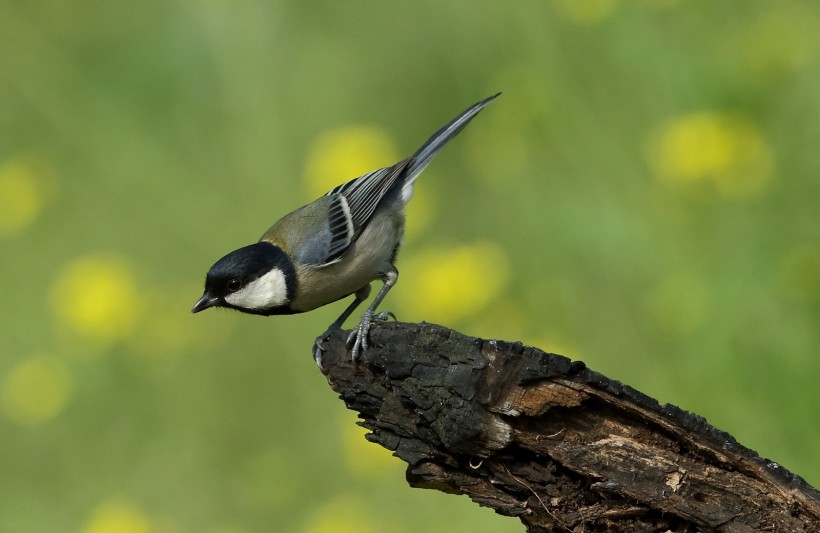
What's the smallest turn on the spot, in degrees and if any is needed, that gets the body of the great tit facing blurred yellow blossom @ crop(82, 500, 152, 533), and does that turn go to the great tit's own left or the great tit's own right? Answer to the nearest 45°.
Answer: approximately 90° to the great tit's own right

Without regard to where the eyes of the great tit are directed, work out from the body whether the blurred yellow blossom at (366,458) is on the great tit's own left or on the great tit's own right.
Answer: on the great tit's own right

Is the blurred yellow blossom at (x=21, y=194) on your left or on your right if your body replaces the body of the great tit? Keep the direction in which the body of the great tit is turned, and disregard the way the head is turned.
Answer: on your right

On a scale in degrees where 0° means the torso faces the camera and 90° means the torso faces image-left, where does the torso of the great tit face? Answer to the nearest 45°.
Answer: approximately 90°

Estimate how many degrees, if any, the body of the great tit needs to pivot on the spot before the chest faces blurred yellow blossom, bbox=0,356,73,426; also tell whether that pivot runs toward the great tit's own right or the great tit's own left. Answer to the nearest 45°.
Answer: approximately 90° to the great tit's own right
